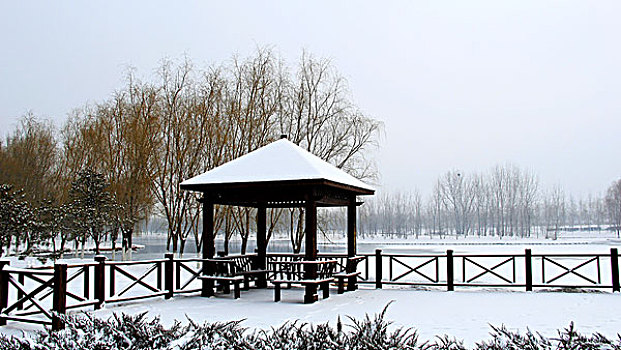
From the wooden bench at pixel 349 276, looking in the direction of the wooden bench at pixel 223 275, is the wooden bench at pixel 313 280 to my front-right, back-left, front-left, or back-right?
front-left

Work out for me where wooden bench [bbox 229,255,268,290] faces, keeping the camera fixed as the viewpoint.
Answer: facing the viewer and to the right of the viewer

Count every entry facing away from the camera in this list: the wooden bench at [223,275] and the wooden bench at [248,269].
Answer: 0
